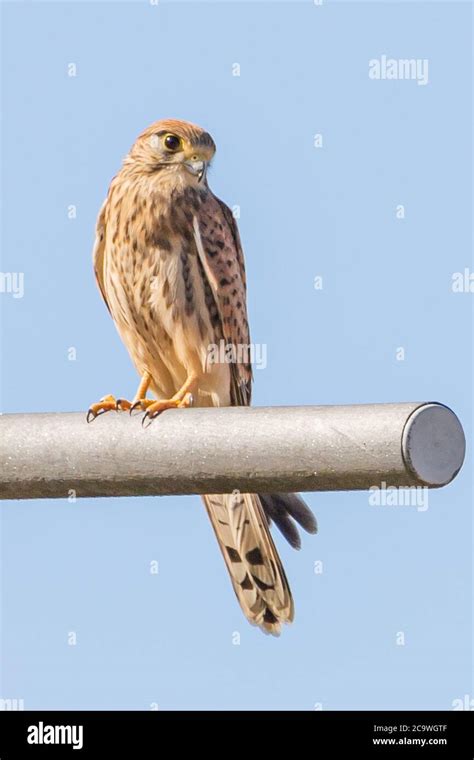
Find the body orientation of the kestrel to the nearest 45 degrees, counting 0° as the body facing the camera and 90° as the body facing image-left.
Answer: approximately 45°
